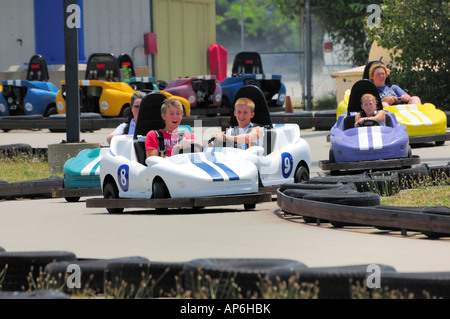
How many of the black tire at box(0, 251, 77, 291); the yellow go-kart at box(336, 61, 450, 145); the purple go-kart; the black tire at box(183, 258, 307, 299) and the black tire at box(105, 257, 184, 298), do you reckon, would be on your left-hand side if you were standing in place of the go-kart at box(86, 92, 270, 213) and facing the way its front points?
2

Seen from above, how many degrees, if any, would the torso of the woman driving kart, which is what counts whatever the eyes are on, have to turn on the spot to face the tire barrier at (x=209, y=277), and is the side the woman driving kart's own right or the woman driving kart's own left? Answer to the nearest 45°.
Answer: approximately 45° to the woman driving kart's own right

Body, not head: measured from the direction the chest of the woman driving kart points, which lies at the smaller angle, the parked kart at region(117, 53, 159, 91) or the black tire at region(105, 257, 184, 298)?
the black tire

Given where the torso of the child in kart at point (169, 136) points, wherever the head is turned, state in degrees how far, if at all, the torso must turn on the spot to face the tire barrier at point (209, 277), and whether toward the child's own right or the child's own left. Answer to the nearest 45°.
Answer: approximately 45° to the child's own right

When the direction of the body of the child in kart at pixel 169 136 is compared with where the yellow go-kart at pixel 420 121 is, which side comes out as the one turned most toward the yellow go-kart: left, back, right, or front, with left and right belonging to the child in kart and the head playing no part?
left

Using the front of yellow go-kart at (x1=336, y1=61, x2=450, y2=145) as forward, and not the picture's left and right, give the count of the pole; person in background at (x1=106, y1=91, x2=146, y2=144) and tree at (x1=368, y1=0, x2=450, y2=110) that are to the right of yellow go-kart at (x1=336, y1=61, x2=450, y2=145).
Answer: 2

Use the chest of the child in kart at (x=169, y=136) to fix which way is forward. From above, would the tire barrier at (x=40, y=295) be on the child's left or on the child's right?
on the child's right

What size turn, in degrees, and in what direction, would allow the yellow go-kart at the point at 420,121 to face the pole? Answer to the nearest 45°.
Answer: approximately 90° to its right

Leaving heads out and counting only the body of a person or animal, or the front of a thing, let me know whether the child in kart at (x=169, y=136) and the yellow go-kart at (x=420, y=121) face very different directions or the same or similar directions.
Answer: same or similar directions

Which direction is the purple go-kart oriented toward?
toward the camera

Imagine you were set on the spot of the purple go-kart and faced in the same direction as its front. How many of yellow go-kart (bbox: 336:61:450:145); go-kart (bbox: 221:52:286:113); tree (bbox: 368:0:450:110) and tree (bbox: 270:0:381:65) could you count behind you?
4

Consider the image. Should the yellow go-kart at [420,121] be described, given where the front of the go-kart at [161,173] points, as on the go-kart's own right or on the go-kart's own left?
on the go-kart's own left

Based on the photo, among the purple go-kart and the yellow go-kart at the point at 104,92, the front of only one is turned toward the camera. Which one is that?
the purple go-kart

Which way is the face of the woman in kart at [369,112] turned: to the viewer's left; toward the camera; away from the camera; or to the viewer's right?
toward the camera

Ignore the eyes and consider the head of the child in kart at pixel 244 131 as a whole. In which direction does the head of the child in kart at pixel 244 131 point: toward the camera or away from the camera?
toward the camera
